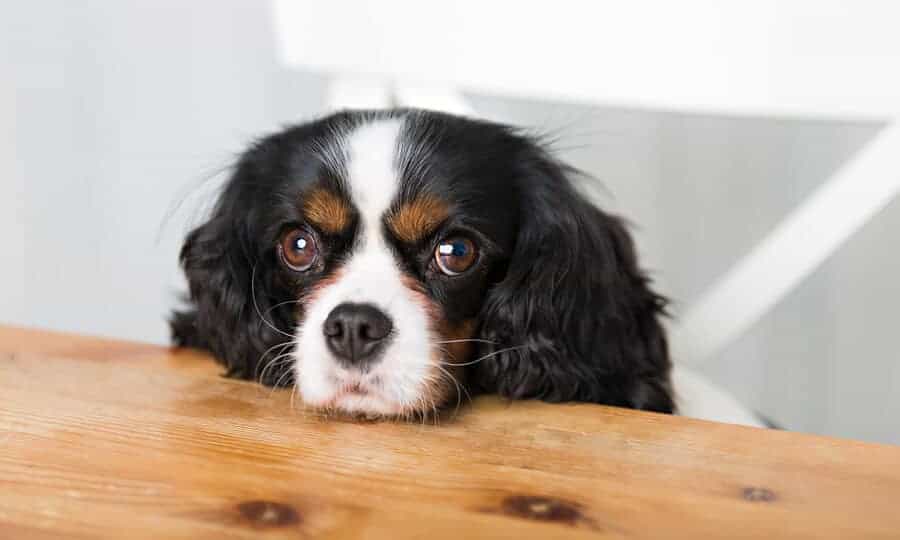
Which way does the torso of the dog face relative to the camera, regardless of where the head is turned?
toward the camera
